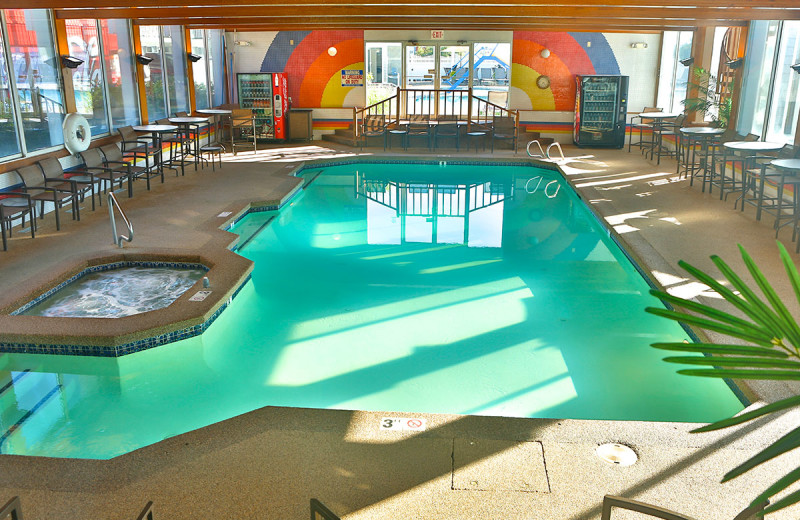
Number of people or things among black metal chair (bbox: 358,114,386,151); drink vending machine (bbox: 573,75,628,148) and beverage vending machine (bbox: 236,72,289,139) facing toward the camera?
3

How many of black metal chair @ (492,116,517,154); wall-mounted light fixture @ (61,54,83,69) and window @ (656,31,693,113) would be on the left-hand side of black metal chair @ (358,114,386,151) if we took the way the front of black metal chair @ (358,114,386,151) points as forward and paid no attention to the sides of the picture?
2

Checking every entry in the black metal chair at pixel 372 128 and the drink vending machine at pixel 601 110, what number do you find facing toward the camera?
2

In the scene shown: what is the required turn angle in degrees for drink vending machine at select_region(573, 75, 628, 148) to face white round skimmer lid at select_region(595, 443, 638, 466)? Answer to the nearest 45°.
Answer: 0° — it already faces it

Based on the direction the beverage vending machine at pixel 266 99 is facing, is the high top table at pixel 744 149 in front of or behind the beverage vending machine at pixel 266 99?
in front

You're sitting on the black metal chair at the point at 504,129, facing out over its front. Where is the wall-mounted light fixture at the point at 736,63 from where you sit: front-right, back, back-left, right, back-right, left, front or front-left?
front-left

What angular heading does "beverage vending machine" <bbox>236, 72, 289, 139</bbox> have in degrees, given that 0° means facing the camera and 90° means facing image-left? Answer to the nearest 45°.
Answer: approximately 0°

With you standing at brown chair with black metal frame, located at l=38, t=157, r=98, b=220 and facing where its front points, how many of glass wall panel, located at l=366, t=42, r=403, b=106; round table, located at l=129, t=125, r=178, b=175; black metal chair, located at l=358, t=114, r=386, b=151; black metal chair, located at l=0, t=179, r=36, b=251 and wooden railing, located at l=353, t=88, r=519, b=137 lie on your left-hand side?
4

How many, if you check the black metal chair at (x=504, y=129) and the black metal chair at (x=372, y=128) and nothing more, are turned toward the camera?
2

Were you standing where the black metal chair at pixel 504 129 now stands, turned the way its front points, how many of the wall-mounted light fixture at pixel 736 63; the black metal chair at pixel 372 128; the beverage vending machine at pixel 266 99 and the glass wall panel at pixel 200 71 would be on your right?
3

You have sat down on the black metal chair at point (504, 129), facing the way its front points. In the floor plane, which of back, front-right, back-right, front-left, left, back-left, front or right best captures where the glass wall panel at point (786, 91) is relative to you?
front-left

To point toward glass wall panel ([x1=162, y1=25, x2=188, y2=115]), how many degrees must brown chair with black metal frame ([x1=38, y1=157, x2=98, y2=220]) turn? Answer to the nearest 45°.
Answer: approximately 90° to its left

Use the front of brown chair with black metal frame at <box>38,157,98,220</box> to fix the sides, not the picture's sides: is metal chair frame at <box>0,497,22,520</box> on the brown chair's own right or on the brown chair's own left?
on the brown chair's own right

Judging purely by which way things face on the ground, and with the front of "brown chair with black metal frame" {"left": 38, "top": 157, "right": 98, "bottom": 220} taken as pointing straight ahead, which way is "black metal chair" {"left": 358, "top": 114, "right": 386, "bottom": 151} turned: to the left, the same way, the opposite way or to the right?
to the right
